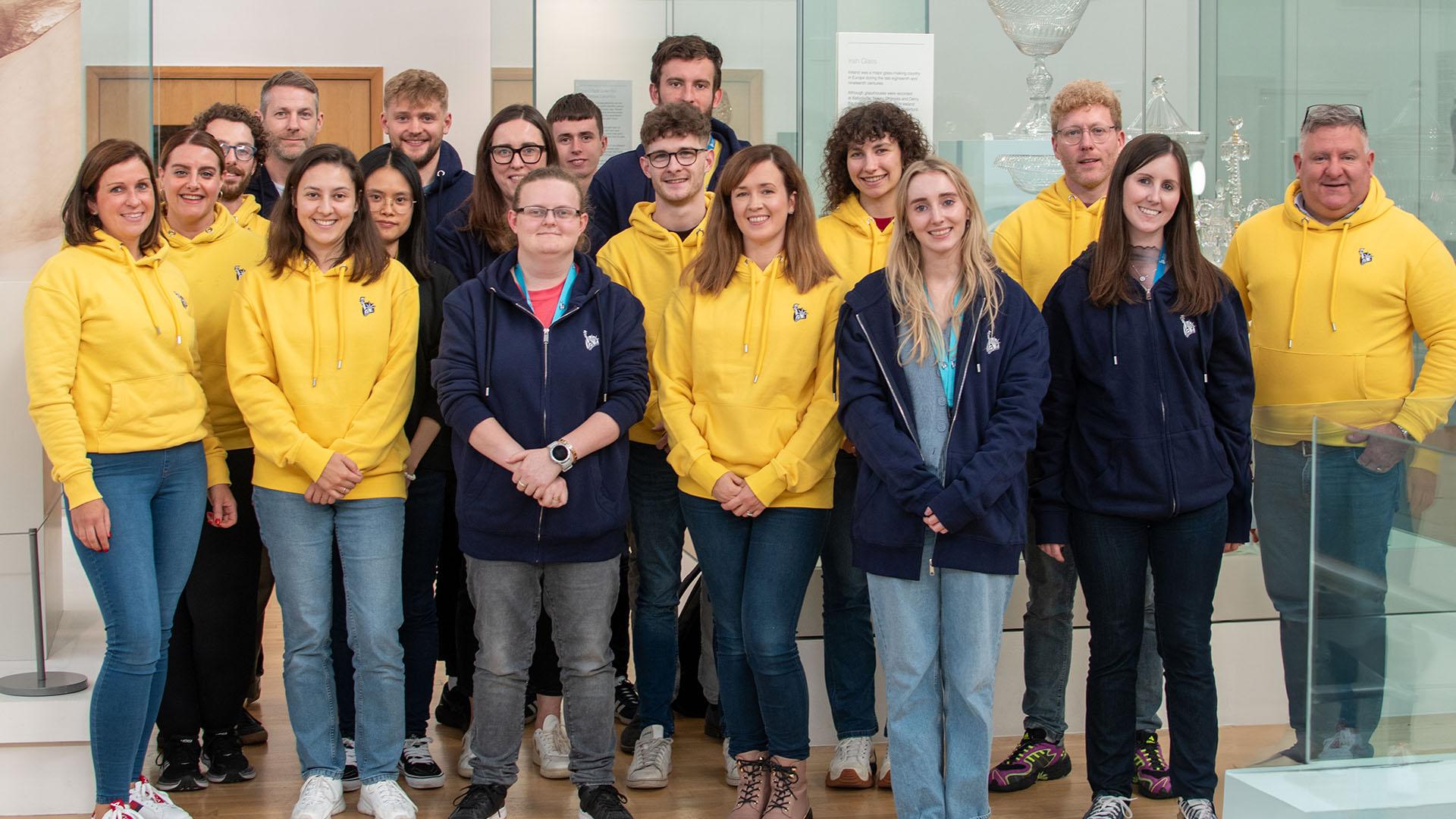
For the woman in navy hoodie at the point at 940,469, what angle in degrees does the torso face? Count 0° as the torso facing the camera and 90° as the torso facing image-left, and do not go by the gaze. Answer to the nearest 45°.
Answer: approximately 0°

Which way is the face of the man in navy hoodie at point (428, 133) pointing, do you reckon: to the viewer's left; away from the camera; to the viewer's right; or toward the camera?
toward the camera

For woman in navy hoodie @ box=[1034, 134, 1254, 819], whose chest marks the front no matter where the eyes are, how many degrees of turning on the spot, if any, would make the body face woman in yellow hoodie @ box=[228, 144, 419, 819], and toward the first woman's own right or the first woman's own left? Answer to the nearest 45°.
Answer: approximately 90° to the first woman's own right

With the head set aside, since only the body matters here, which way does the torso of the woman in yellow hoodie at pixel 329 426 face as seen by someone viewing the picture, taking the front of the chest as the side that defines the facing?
toward the camera

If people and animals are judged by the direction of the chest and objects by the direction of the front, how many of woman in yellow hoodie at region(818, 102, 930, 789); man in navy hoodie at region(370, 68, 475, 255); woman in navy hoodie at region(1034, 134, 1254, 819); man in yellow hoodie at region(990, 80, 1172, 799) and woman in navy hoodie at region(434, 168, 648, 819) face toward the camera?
5

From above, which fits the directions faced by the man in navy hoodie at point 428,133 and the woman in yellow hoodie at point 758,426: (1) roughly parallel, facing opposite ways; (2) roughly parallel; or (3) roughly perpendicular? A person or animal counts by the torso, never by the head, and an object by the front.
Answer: roughly parallel

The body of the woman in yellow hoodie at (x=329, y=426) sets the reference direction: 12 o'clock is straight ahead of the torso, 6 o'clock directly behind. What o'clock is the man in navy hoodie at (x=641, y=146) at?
The man in navy hoodie is roughly at 8 o'clock from the woman in yellow hoodie.

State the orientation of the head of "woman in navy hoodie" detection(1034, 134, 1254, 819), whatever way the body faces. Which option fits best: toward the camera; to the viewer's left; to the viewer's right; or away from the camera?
toward the camera

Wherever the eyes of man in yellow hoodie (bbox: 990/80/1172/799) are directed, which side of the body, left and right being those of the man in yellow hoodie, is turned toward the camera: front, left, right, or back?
front

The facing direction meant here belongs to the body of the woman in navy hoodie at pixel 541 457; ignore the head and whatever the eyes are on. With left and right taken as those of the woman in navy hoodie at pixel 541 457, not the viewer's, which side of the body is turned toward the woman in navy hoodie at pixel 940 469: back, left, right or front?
left

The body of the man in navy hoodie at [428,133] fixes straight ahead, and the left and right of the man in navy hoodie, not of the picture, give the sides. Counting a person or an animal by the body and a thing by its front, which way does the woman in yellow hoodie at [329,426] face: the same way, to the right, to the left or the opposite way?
the same way

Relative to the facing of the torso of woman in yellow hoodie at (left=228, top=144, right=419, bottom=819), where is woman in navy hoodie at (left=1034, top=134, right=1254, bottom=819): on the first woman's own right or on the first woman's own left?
on the first woman's own left

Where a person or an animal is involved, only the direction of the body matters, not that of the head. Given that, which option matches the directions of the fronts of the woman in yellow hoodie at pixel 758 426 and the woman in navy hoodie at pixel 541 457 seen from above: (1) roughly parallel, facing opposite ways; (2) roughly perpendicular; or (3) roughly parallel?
roughly parallel

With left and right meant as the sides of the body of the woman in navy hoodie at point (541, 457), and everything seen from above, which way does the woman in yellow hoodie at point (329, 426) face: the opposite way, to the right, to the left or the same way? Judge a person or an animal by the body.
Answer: the same way

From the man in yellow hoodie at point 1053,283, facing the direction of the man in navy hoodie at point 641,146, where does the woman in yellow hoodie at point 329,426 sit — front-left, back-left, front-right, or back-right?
front-left
